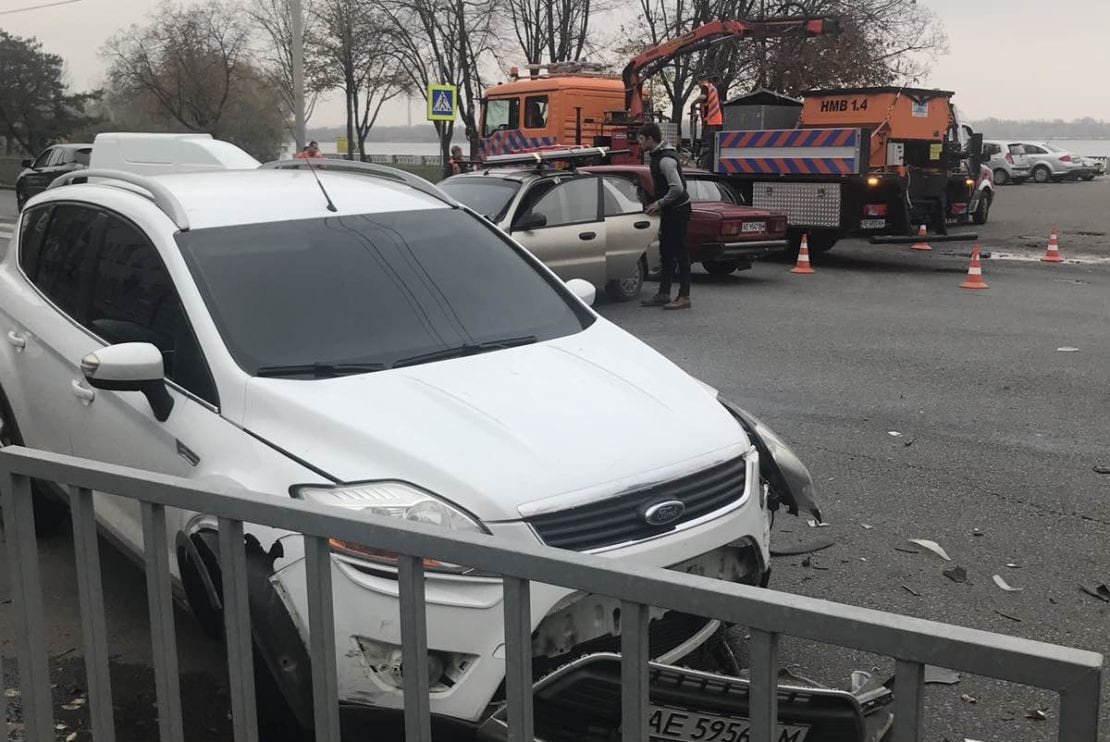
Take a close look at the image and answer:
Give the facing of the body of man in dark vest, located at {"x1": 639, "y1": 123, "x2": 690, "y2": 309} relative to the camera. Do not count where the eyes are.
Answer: to the viewer's left

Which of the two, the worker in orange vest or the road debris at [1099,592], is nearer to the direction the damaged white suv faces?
the road debris

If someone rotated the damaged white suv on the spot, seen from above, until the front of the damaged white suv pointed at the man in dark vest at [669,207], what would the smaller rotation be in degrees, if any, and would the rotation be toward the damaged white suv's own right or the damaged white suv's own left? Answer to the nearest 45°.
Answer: approximately 135° to the damaged white suv's own left

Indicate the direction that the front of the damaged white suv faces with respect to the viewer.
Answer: facing the viewer and to the right of the viewer

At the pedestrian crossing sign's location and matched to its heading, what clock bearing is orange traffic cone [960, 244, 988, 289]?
The orange traffic cone is roughly at 11 o'clock from the pedestrian crossing sign.

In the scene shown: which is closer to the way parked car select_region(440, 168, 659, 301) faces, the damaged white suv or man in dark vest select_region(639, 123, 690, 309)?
the damaged white suv

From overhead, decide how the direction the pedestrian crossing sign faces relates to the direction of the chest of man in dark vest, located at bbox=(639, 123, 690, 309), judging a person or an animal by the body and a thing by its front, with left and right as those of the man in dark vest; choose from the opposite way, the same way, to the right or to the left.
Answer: to the left

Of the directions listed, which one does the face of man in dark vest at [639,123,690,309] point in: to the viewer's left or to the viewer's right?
to the viewer's left

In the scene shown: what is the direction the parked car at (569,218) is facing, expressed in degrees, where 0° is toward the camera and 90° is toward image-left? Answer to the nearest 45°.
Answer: approximately 45°

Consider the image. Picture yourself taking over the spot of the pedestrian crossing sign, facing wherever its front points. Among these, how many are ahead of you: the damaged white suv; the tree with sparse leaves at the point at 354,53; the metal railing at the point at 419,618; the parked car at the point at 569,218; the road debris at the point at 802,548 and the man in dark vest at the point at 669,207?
5

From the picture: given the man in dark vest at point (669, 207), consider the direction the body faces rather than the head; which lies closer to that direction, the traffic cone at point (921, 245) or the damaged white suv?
the damaged white suv

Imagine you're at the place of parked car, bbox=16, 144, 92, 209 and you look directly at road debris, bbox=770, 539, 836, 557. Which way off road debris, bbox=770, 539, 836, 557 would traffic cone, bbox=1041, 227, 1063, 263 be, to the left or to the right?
left

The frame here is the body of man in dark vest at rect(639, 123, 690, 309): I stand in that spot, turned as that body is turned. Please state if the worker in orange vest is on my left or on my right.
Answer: on my right

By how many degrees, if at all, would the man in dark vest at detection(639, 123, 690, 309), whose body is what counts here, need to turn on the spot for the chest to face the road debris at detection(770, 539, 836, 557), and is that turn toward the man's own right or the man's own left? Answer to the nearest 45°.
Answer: approximately 90° to the man's own left

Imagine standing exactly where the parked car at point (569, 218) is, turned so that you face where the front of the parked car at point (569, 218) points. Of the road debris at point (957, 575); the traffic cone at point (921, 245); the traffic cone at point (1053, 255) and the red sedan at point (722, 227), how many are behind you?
3

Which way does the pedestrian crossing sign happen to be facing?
toward the camera

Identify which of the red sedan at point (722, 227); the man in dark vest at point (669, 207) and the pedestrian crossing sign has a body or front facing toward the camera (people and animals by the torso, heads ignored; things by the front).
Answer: the pedestrian crossing sign

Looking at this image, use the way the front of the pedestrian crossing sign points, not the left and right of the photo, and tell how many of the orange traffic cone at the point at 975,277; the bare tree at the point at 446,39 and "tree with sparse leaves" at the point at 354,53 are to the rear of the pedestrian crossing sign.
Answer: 2

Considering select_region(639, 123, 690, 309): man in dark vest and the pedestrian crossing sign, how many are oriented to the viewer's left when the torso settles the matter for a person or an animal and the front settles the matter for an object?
1
